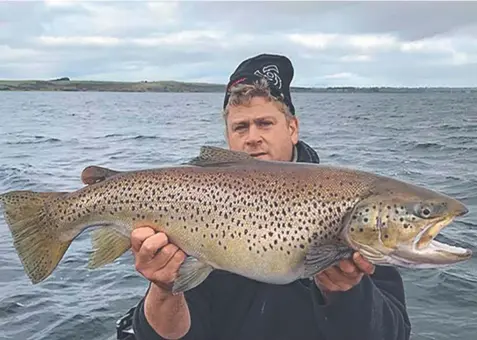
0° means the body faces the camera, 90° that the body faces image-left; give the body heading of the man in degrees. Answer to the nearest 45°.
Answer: approximately 0°

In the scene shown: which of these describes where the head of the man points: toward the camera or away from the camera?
toward the camera
